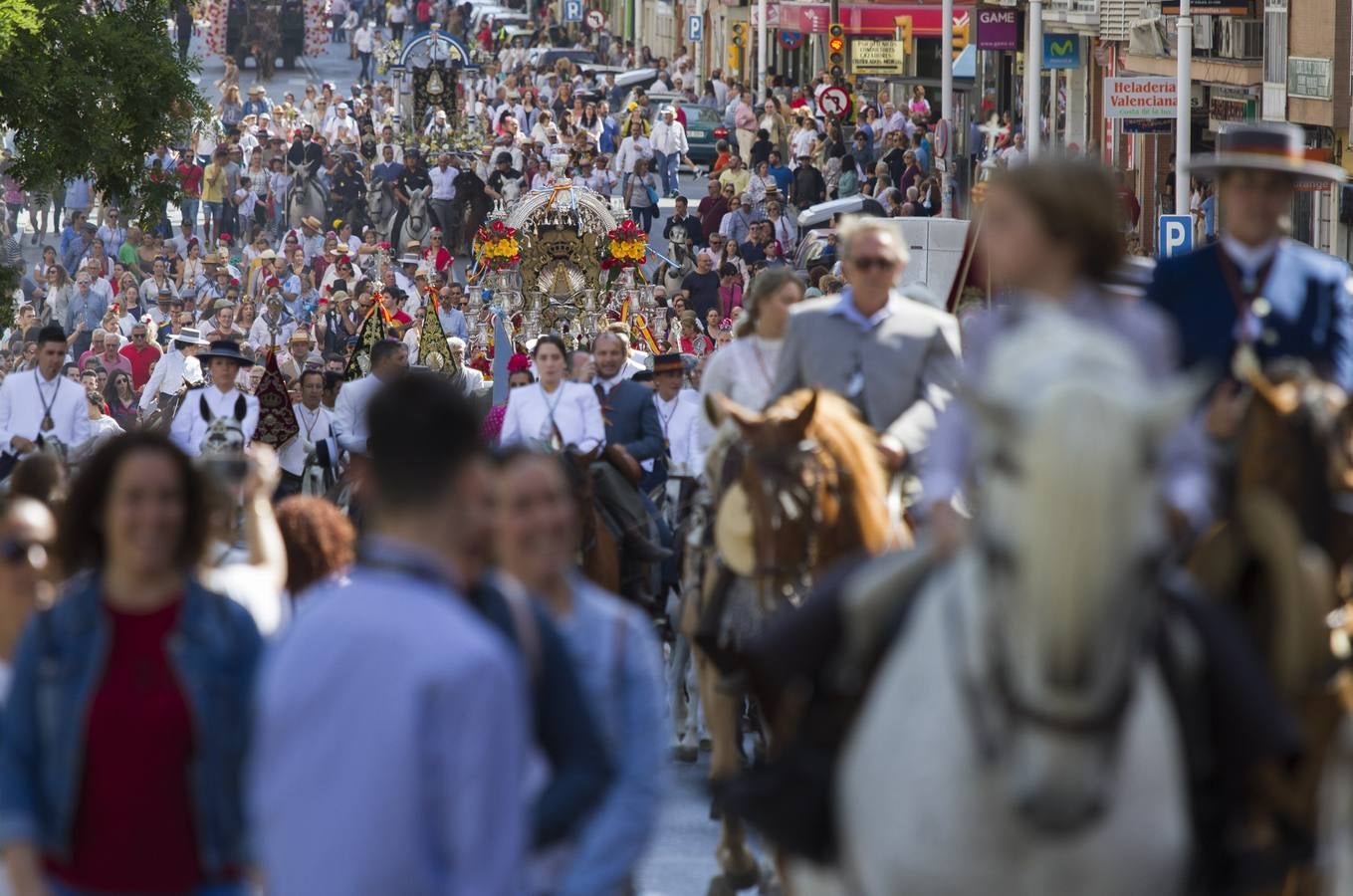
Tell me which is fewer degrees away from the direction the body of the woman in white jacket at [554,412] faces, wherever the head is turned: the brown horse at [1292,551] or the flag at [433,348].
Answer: the brown horse

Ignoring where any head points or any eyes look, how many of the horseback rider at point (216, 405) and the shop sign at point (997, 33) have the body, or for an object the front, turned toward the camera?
2

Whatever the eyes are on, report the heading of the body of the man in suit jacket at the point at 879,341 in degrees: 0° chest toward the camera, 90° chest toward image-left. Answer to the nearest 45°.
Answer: approximately 0°

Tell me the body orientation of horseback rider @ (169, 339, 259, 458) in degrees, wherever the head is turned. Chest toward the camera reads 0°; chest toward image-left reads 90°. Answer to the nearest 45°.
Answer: approximately 0°
